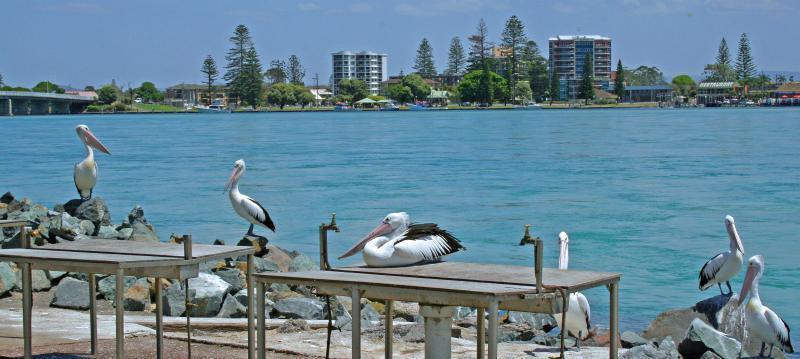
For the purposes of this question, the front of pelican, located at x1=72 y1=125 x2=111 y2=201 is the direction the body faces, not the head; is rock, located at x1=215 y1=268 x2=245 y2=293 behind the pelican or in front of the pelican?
in front

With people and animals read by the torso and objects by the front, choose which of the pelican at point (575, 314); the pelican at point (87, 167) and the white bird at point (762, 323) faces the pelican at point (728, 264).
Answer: the pelican at point (87, 167)

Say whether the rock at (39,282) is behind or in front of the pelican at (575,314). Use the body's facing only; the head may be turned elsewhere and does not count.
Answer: in front

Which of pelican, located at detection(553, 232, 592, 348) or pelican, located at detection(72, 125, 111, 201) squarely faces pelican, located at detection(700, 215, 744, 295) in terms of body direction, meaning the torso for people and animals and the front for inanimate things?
pelican, located at detection(72, 125, 111, 201)

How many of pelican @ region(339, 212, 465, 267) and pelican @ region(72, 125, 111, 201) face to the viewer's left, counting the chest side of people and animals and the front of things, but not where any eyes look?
1

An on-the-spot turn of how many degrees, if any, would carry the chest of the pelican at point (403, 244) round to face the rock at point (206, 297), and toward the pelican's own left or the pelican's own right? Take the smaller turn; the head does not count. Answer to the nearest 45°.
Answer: approximately 45° to the pelican's own right

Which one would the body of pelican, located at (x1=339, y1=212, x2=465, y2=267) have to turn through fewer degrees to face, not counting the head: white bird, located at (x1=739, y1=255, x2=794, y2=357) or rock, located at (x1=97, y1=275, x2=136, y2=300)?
the rock

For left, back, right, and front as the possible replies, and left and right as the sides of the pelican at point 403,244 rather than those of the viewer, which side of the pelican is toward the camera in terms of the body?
left

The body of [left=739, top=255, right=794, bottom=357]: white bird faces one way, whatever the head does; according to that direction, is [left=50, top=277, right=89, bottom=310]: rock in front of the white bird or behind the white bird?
in front

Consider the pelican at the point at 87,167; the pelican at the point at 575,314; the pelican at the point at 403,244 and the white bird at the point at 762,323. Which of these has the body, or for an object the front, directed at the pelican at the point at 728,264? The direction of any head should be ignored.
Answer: the pelican at the point at 87,167
